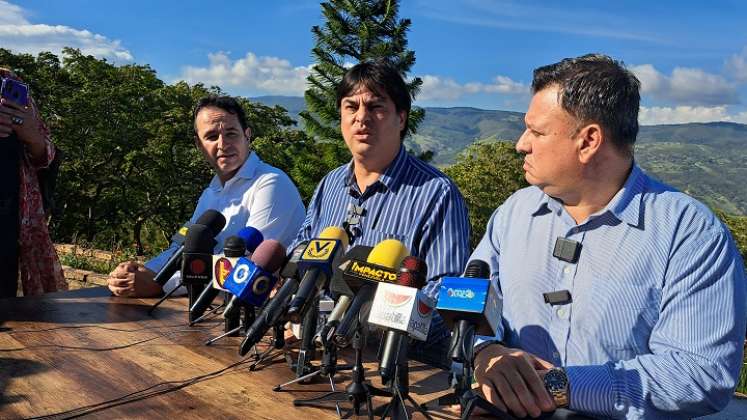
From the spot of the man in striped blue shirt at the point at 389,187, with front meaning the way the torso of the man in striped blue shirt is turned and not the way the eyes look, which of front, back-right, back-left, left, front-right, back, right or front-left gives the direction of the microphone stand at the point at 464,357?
front-left

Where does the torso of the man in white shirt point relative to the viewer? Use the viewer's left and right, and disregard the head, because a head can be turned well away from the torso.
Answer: facing the viewer and to the left of the viewer

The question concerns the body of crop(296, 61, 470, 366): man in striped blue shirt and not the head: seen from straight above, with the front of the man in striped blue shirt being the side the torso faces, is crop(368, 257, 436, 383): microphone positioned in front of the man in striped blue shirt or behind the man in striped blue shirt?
in front

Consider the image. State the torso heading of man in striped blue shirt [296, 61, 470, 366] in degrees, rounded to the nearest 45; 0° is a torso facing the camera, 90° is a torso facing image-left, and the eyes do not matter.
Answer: approximately 45°

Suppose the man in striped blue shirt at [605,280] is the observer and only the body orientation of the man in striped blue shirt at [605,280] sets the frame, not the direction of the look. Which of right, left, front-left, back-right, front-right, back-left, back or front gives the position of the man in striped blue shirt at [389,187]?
right

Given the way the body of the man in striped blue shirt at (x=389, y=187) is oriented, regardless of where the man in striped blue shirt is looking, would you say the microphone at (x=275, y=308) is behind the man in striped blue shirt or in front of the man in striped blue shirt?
in front

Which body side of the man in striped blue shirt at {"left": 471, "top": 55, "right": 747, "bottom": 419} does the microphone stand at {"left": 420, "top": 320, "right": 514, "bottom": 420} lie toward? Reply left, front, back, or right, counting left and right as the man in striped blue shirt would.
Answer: front

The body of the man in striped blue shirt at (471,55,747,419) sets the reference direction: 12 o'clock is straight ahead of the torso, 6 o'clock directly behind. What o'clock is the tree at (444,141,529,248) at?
The tree is roughly at 4 o'clock from the man in striped blue shirt.

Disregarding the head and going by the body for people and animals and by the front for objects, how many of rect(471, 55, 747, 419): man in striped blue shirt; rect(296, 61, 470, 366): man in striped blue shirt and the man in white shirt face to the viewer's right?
0

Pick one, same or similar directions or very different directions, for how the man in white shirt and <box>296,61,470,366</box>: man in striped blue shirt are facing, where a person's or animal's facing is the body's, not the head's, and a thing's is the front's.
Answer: same or similar directions

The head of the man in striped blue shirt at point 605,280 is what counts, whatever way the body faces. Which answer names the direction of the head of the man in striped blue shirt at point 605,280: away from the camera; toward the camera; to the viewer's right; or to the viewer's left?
to the viewer's left
